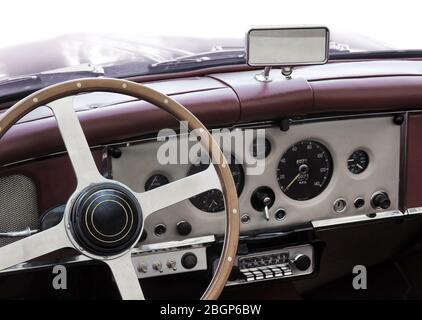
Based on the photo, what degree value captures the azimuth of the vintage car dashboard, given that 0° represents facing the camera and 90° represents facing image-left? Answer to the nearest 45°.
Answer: approximately 0°
